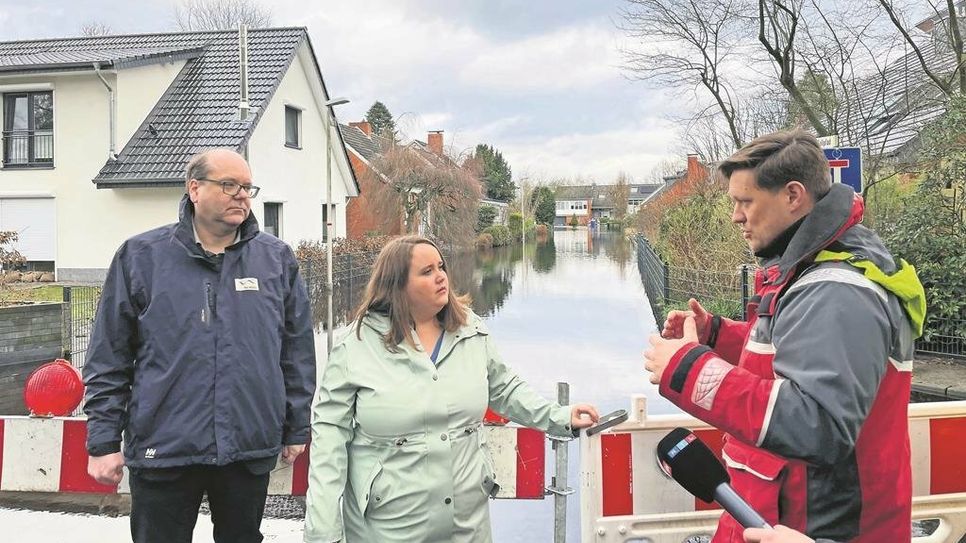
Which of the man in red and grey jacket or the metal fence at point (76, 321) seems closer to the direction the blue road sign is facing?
the man in red and grey jacket

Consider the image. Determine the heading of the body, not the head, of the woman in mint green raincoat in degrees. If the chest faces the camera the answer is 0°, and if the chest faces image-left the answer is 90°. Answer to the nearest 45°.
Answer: approximately 315°

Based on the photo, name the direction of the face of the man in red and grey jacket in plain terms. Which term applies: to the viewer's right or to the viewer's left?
to the viewer's left

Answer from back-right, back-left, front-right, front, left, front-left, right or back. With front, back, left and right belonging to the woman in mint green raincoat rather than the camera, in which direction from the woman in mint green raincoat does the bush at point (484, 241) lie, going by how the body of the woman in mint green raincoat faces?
back-left

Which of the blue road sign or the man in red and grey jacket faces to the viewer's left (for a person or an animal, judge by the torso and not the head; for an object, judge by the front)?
the man in red and grey jacket

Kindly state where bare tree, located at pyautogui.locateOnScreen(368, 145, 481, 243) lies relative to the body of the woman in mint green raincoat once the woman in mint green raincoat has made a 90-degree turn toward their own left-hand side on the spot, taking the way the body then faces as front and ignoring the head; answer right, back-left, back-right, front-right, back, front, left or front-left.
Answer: front-left

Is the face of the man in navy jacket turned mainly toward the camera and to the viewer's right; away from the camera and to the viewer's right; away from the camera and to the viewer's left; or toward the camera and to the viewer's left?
toward the camera and to the viewer's right

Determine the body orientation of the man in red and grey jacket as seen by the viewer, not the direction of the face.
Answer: to the viewer's left

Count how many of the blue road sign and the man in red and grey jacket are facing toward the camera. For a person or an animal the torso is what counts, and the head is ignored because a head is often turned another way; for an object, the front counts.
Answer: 1
